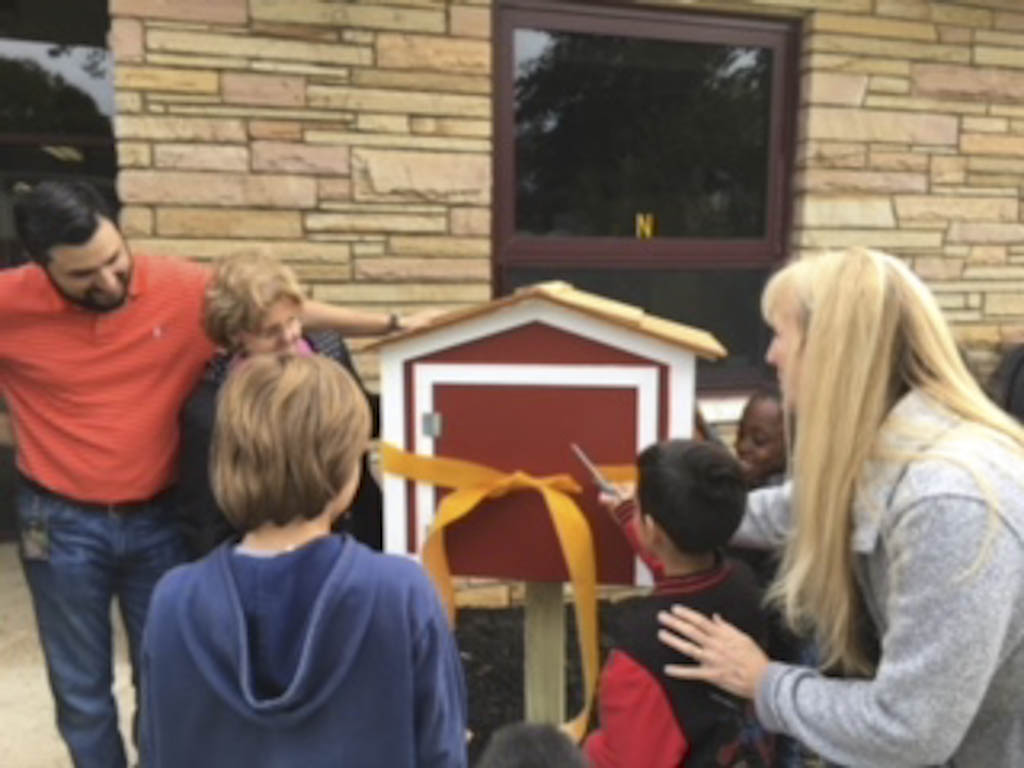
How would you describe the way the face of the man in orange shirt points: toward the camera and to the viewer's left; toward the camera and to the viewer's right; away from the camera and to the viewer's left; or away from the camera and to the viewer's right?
toward the camera and to the viewer's right

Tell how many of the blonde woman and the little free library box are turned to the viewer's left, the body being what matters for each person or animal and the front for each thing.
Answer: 1

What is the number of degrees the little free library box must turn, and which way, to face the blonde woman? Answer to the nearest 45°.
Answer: approximately 45° to its left

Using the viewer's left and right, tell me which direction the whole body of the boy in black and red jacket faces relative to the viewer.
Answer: facing away from the viewer and to the left of the viewer

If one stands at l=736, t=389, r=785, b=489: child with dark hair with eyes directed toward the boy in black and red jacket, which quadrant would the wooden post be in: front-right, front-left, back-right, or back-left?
front-right

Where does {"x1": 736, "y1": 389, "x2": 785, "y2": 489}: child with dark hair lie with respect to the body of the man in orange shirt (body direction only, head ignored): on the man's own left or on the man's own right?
on the man's own left

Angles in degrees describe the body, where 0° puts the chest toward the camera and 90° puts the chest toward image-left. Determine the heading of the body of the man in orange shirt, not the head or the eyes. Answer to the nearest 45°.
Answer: approximately 0°

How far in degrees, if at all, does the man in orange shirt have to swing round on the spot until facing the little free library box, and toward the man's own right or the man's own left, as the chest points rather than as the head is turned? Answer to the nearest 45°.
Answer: approximately 45° to the man's own left

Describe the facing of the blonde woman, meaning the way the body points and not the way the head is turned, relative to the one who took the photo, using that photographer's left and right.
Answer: facing to the left of the viewer

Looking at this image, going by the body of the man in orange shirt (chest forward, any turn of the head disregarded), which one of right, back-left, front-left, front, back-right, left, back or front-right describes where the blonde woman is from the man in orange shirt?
front-left

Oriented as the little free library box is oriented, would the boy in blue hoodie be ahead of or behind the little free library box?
ahead

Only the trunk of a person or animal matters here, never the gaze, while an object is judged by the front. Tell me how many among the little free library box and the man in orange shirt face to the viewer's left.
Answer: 0

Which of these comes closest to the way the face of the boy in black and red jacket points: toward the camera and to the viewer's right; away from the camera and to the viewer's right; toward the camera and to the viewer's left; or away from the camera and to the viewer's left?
away from the camera and to the viewer's left

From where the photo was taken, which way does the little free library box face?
toward the camera

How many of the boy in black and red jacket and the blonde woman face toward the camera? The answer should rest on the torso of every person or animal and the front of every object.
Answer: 0

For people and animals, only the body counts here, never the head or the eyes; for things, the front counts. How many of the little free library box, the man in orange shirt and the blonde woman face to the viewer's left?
1

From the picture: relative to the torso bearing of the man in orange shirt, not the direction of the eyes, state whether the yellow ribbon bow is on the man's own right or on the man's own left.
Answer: on the man's own left

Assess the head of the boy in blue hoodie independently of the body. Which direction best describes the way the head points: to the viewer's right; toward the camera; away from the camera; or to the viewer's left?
away from the camera
